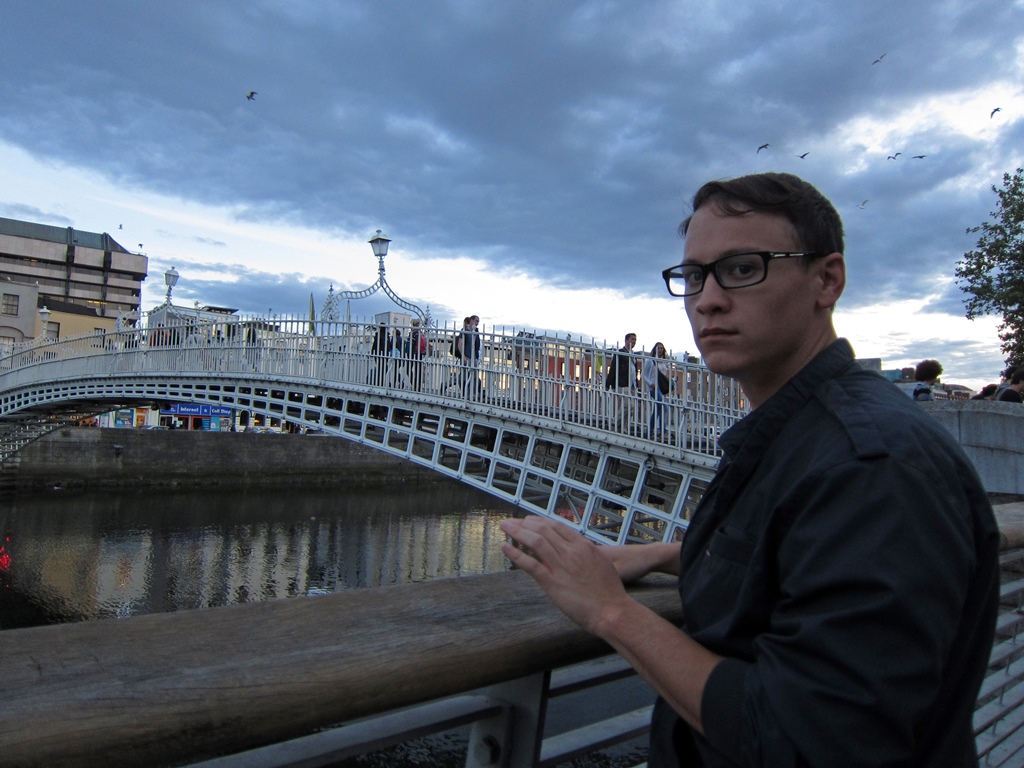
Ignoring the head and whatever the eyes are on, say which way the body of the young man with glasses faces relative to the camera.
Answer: to the viewer's left

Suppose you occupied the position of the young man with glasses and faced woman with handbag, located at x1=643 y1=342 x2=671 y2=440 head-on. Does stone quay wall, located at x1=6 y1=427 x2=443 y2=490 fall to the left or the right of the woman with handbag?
left

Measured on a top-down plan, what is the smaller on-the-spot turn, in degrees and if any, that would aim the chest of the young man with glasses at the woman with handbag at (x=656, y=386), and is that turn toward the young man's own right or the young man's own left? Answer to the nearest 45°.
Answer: approximately 90° to the young man's own right

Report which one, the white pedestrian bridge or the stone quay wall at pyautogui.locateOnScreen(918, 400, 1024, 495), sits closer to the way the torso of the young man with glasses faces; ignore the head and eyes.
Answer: the white pedestrian bridge

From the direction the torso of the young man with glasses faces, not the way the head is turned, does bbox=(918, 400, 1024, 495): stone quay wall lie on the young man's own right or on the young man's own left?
on the young man's own right

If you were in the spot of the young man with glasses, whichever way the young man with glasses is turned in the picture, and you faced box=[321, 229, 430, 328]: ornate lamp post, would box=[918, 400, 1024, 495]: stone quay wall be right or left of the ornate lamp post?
right

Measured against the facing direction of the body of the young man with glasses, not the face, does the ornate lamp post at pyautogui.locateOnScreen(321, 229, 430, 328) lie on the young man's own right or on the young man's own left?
on the young man's own right
